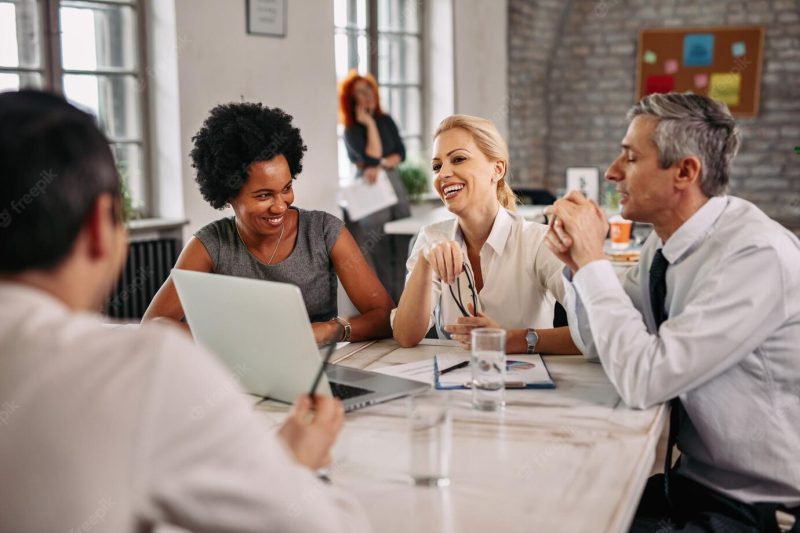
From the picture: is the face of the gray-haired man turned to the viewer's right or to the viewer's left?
to the viewer's left

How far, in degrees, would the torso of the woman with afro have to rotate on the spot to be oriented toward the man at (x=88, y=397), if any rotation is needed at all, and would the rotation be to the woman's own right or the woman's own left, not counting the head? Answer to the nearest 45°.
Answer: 0° — they already face them

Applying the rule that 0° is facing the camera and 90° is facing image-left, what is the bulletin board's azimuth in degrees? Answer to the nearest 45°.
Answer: approximately 0°

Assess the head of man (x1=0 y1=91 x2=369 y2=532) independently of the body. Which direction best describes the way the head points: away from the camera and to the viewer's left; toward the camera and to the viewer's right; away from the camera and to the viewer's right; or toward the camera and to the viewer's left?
away from the camera and to the viewer's right

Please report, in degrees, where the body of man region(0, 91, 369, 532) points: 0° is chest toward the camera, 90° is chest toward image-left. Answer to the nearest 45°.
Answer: approximately 225°

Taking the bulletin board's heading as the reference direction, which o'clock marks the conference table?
The conference table is roughly at 12 o'clock from the bulletin board.

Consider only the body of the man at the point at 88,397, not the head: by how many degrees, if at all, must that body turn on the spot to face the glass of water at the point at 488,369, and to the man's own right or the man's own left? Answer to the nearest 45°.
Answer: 0° — they already face it

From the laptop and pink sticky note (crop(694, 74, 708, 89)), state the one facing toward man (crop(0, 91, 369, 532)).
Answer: the pink sticky note
